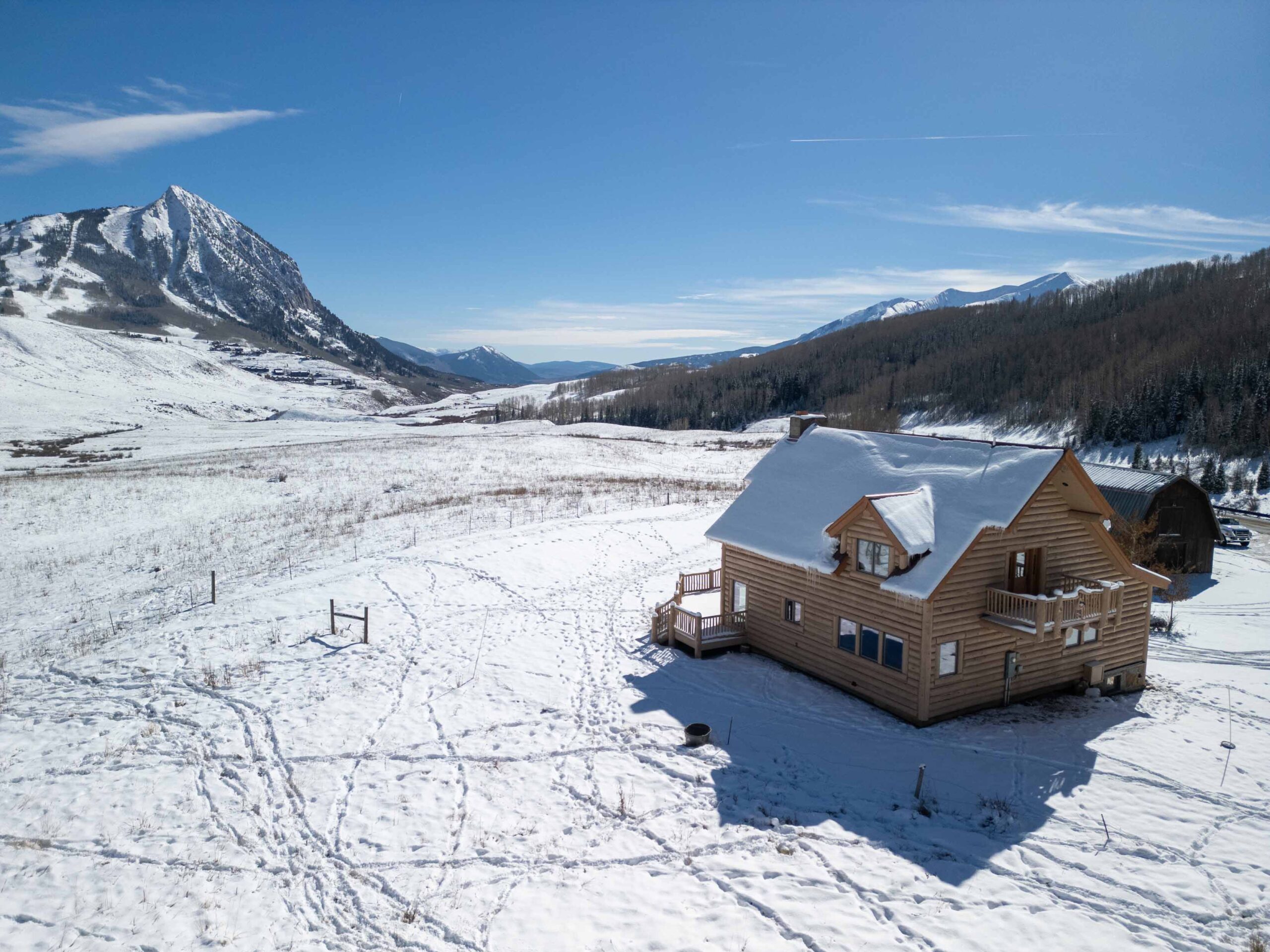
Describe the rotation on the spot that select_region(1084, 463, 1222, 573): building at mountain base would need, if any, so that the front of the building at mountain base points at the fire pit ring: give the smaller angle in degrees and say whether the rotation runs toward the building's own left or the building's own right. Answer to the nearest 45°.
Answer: approximately 45° to the building's own right

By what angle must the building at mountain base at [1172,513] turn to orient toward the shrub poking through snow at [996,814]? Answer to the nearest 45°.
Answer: approximately 45° to its right

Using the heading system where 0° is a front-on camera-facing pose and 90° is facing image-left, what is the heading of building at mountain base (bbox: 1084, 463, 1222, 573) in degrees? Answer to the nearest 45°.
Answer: approximately 315°

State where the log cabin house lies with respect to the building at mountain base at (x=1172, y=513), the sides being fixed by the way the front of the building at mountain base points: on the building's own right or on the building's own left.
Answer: on the building's own right

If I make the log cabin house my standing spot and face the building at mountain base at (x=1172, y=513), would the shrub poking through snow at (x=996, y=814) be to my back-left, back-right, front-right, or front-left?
back-right
